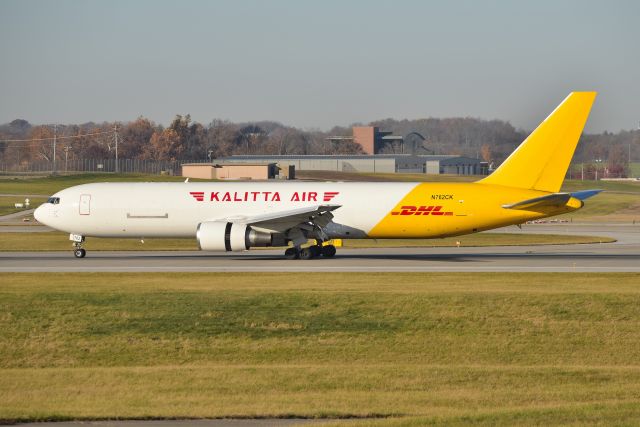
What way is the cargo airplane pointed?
to the viewer's left
